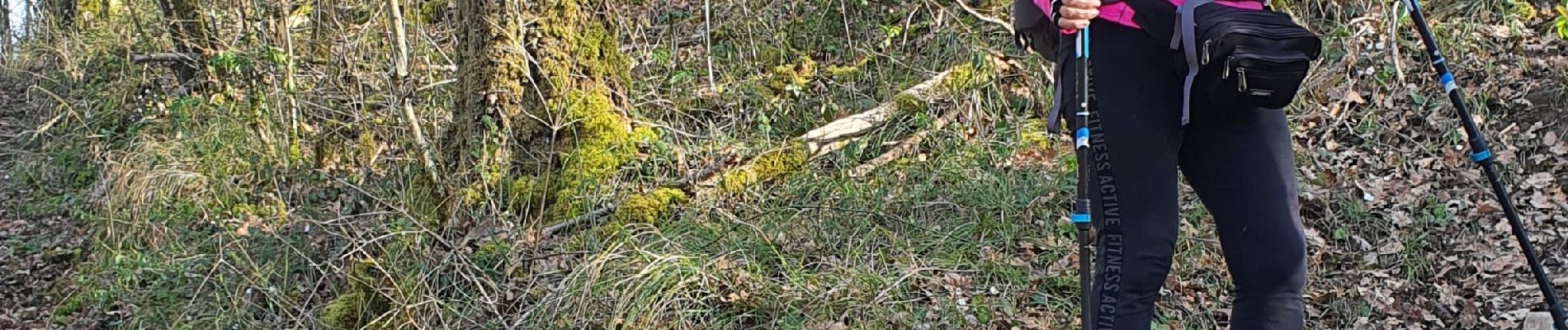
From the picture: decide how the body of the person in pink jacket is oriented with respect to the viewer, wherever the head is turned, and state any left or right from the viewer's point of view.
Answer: facing the viewer and to the right of the viewer

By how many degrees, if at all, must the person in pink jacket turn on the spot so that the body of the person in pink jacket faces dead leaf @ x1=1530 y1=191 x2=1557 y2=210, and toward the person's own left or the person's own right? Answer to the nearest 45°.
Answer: approximately 90° to the person's own left

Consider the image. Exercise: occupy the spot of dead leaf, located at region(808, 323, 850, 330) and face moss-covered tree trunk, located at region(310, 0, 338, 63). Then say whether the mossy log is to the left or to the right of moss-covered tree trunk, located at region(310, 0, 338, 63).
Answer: right

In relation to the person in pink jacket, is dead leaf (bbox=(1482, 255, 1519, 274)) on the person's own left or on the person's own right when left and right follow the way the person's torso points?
on the person's own left

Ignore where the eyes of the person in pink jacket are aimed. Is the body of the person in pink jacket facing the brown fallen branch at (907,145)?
no

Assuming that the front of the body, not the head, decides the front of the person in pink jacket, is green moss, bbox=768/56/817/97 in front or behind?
behind

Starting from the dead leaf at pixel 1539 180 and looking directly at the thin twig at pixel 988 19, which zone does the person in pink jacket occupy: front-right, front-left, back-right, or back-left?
front-left

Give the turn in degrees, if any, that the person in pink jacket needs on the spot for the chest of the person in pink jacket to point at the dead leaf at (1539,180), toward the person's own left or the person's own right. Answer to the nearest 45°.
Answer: approximately 90° to the person's own left

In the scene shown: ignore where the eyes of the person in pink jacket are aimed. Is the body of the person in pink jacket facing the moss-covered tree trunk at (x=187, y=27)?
no

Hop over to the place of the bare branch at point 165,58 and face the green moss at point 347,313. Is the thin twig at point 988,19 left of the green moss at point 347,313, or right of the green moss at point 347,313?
left

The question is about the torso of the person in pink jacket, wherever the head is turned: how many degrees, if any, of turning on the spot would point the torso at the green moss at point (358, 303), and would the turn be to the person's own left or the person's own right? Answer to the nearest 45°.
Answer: approximately 135° to the person's own right

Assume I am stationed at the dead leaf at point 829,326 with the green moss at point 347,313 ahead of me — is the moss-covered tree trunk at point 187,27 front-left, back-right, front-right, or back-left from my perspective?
front-right
